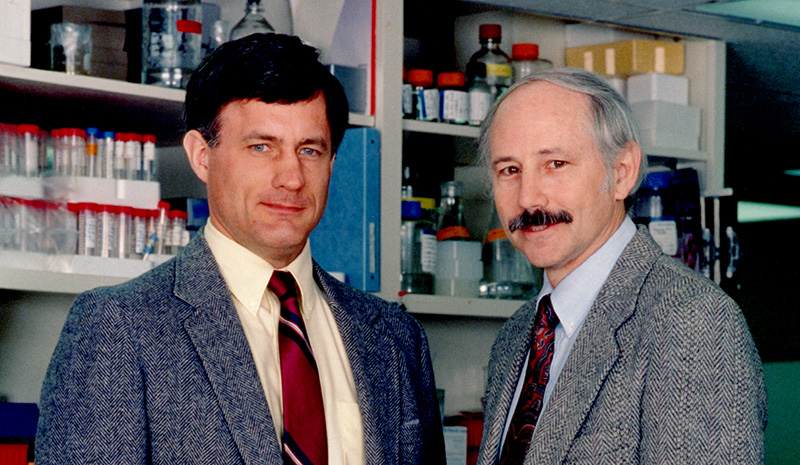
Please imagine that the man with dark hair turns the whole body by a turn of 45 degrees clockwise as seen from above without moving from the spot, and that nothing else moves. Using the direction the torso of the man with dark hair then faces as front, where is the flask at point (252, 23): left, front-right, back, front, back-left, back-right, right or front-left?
back

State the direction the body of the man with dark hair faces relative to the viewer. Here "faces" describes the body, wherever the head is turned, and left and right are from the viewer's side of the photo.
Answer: facing the viewer and to the right of the viewer

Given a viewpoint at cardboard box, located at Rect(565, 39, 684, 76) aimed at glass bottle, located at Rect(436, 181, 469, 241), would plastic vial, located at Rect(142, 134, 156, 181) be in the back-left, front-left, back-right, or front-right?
front-left

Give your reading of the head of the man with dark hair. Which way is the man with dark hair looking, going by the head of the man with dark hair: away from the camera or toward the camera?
toward the camera

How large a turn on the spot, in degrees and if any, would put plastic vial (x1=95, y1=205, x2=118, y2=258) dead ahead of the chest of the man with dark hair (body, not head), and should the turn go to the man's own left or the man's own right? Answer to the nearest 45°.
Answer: approximately 180°

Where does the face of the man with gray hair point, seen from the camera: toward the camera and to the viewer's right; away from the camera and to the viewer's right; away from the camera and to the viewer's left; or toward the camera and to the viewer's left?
toward the camera and to the viewer's left

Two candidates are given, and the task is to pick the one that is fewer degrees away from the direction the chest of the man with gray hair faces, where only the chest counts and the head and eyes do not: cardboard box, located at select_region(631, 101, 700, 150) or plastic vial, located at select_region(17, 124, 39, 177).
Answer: the plastic vial

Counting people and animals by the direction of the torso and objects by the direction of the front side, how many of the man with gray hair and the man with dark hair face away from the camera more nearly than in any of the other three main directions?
0

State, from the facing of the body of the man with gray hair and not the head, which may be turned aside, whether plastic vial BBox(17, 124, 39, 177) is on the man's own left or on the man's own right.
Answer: on the man's own right

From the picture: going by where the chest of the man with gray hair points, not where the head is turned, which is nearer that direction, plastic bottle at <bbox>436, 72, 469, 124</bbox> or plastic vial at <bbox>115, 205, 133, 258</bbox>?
the plastic vial

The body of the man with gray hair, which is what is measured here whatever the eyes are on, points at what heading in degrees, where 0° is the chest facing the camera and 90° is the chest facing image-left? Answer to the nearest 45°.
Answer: approximately 45°
